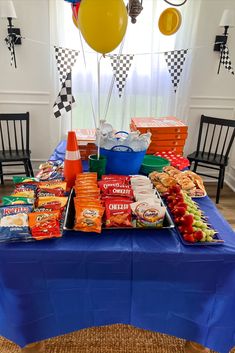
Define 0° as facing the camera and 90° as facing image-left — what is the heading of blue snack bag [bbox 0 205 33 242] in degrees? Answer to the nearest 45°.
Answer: approximately 0°

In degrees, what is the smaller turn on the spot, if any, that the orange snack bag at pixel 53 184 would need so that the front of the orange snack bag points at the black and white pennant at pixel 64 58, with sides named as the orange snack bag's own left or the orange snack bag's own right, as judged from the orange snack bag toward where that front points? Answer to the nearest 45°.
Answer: approximately 180°

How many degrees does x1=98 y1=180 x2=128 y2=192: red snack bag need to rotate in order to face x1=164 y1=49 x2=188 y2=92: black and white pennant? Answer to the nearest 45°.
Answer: approximately 180°

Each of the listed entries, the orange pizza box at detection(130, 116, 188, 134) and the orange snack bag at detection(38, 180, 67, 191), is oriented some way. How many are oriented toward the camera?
2
